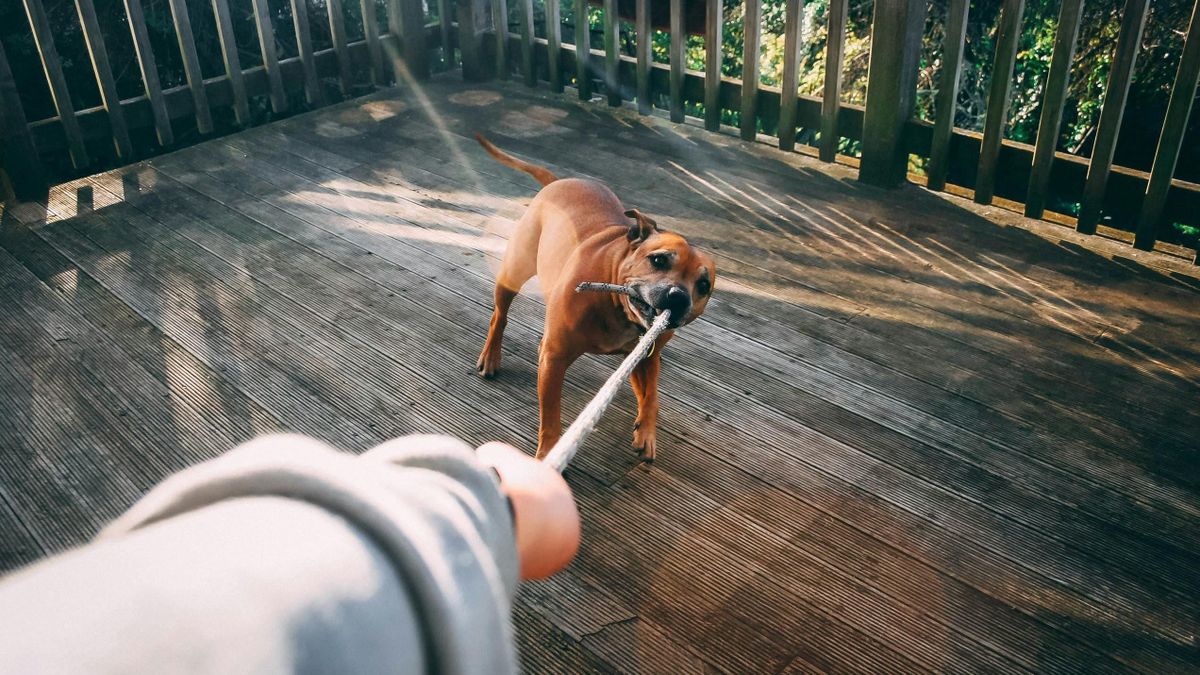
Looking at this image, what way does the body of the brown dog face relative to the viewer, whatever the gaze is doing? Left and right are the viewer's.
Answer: facing the viewer and to the right of the viewer
